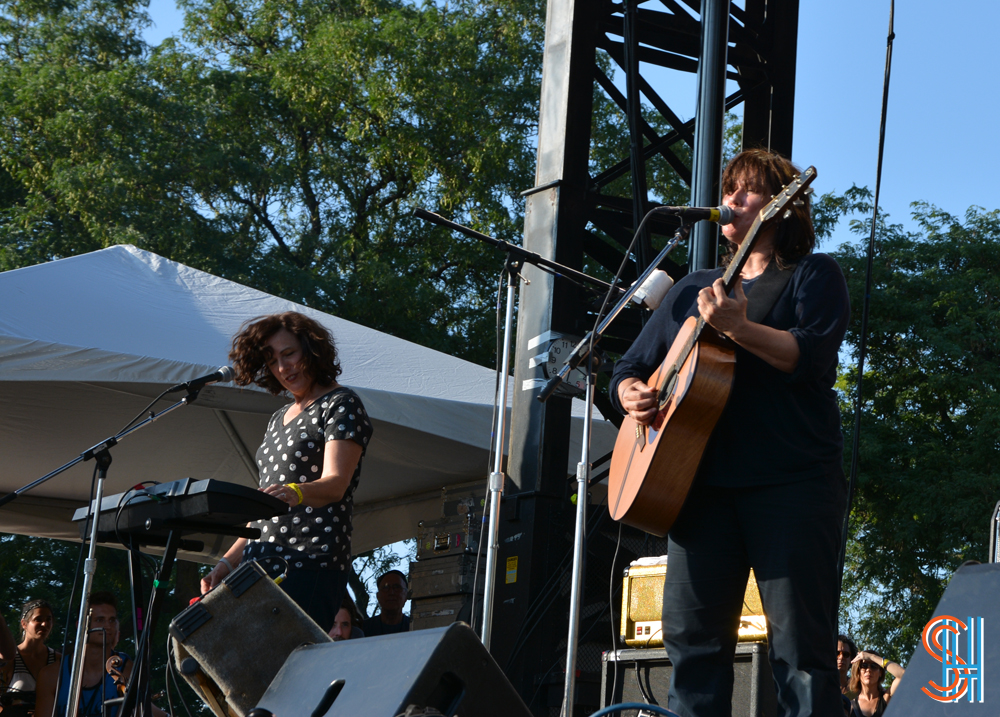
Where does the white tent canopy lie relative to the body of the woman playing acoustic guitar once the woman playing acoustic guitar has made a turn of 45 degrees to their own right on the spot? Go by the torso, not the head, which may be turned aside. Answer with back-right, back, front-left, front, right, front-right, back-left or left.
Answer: front-right

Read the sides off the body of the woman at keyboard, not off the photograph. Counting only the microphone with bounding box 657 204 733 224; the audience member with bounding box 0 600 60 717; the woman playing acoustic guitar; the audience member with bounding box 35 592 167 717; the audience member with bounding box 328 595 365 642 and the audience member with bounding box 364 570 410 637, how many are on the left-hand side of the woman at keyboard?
2

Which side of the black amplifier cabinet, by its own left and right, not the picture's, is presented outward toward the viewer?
front

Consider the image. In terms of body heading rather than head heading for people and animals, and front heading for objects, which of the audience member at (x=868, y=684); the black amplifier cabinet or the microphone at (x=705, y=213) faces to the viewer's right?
the microphone

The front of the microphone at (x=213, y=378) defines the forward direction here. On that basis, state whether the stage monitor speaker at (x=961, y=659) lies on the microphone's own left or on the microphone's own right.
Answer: on the microphone's own right

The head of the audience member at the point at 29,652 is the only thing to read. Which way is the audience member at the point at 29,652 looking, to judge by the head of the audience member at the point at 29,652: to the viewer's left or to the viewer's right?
to the viewer's right

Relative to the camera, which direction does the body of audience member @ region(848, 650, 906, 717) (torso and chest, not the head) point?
toward the camera

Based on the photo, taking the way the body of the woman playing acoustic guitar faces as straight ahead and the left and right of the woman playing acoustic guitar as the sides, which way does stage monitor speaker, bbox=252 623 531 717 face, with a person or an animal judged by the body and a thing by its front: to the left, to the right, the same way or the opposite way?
the opposite way

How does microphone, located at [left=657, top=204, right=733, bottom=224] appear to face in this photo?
to the viewer's right

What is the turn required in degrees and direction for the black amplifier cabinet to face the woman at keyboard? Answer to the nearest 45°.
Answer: approximately 45° to its right

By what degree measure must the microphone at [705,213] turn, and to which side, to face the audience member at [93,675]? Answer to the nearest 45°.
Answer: approximately 135° to its left
